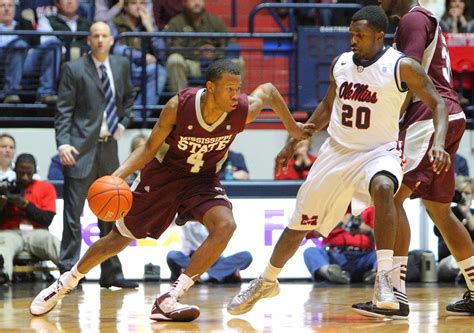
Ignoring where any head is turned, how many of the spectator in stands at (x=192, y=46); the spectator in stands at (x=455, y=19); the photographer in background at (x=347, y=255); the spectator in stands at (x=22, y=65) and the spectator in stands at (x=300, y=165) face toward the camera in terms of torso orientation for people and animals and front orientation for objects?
5

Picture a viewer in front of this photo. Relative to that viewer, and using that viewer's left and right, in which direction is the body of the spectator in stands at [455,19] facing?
facing the viewer

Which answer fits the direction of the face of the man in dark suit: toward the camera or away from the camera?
toward the camera

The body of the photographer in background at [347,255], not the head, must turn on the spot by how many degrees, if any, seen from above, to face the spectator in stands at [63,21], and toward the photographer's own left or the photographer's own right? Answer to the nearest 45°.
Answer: approximately 135° to the photographer's own right

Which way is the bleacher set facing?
toward the camera

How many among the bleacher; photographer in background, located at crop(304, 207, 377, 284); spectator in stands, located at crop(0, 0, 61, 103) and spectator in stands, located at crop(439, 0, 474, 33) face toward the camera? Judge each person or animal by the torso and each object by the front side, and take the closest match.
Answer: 4

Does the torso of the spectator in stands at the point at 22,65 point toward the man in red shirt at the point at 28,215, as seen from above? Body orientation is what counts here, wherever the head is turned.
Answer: yes

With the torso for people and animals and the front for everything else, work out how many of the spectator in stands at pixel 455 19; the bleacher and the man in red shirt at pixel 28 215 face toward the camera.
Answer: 3

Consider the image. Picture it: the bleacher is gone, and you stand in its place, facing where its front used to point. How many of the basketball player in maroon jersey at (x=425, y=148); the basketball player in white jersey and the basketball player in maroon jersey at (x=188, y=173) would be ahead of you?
3

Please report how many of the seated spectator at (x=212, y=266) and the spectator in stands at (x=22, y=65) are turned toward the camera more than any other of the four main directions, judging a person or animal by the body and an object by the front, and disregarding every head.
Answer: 2

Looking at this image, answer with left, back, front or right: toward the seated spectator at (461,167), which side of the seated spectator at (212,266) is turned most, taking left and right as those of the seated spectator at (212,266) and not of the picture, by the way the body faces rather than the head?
left

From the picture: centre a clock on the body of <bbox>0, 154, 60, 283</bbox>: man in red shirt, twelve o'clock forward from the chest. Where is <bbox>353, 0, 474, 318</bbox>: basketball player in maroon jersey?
The basketball player in maroon jersey is roughly at 11 o'clock from the man in red shirt.

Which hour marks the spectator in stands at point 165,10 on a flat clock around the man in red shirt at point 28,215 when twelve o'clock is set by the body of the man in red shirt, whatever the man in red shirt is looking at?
The spectator in stands is roughly at 7 o'clock from the man in red shirt.

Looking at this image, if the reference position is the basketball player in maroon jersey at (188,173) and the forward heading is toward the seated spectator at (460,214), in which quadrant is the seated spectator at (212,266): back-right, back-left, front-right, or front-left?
front-left

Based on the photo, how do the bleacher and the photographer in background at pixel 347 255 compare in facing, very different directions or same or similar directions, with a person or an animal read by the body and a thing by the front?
same or similar directions

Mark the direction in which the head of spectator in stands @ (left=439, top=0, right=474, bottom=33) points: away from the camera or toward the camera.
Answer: toward the camera

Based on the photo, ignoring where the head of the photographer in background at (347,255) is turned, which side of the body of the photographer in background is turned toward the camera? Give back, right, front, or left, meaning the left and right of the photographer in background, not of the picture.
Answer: front
